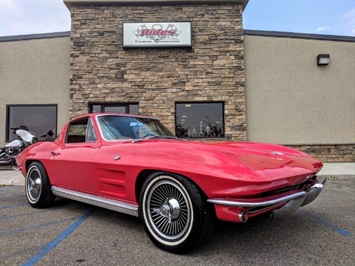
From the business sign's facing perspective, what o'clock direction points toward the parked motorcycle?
The parked motorcycle is roughly at 3 o'clock from the business sign.

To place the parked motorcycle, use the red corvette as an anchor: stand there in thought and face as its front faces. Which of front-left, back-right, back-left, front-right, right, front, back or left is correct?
back

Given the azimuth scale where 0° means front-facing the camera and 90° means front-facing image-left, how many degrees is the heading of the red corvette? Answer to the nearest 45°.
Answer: approximately 315°

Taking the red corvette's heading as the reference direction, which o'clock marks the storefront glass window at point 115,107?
The storefront glass window is roughly at 7 o'clock from the red corvette.

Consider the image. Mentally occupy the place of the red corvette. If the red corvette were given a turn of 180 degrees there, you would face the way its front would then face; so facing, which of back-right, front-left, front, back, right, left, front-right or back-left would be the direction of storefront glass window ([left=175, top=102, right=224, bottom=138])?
front-right

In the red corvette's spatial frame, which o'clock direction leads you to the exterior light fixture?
The exterior light fixture is roughly at 9 o'clock from the red corvette.

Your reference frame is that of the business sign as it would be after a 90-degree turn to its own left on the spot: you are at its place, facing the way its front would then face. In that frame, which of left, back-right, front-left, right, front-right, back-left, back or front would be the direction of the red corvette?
right

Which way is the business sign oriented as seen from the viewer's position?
toward the camera

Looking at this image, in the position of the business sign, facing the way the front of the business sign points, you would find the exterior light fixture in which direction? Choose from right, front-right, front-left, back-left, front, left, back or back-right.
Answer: left
